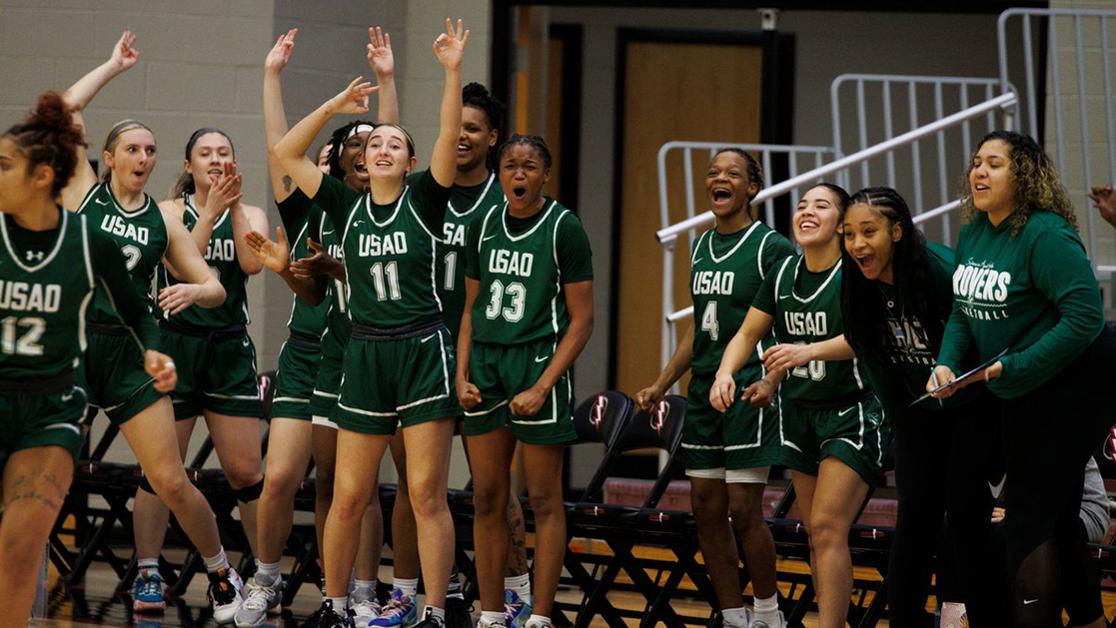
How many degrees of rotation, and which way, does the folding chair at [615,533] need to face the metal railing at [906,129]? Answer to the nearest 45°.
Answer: approximately 180°

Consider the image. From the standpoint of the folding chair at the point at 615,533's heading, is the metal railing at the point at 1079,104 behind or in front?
behind

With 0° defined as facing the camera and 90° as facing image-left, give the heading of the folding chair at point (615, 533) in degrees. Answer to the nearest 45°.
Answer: approximately 45°

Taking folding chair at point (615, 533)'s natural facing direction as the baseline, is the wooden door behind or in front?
behind
